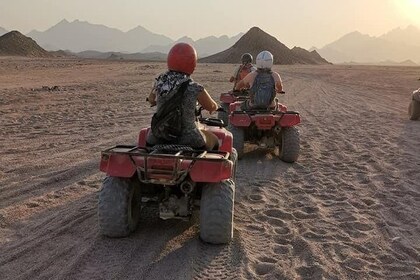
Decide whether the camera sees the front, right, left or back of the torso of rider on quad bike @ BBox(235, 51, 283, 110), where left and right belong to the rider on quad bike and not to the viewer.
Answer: back

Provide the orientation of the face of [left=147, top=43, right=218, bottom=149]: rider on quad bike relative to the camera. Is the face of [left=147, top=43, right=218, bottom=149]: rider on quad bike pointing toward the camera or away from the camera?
away from the camera

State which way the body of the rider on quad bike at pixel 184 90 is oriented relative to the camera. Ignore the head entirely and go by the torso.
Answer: away from the camera

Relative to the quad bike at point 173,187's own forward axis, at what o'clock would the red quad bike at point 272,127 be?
The red quad bike is roughly at 1 o'clock from the quad bike.

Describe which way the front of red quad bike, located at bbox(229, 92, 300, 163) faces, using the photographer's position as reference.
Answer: facing away from the viewer

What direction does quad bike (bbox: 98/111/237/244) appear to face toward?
away from the camera
